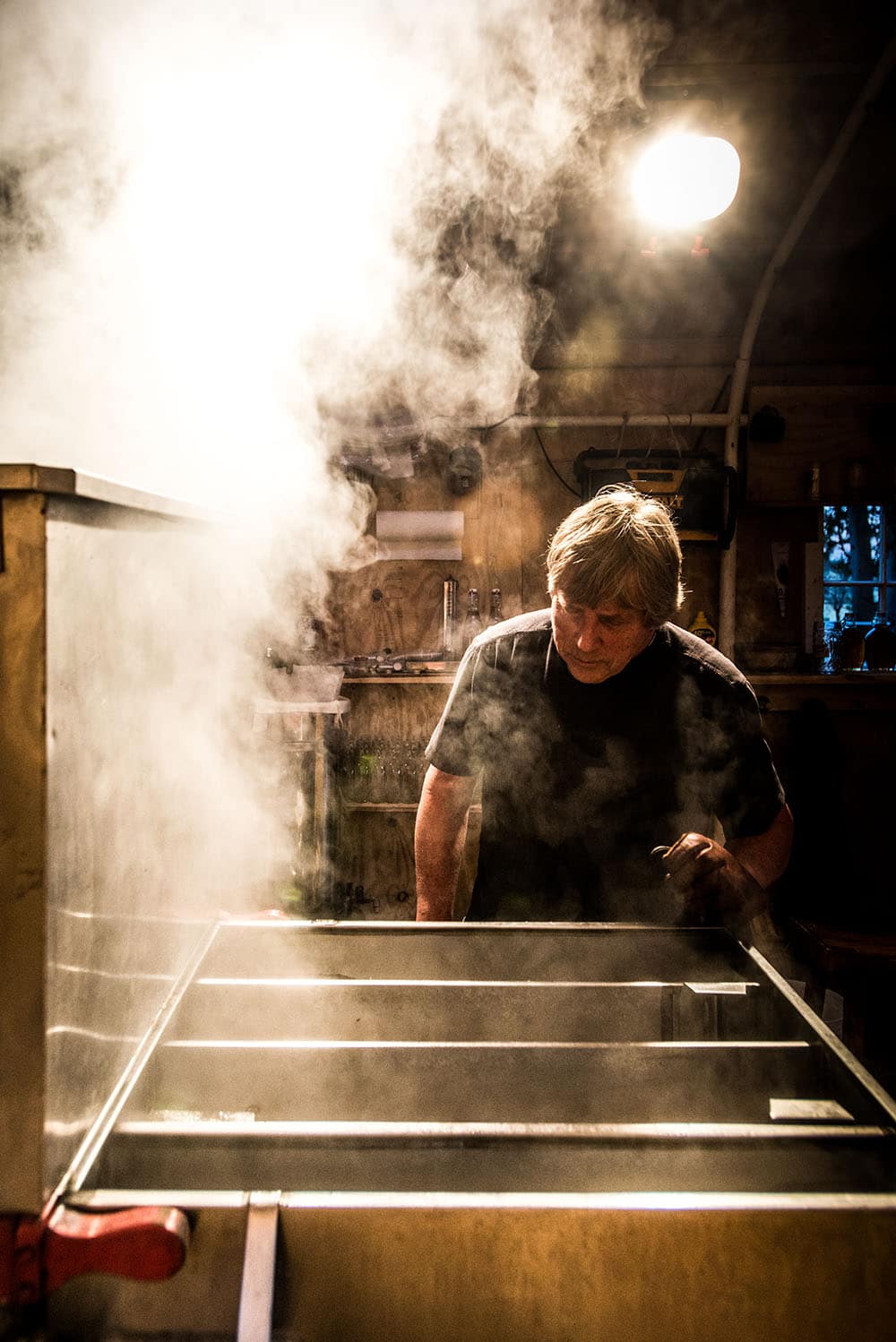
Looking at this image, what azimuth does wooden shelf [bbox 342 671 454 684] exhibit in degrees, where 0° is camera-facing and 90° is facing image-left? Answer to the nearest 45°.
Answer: approximately 0°

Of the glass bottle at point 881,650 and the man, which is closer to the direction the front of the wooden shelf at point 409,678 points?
the man

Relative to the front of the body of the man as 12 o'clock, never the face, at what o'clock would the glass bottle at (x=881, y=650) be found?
The glass bottle is roughly at 7 o'clock from the man.

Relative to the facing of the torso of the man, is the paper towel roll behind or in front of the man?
behind

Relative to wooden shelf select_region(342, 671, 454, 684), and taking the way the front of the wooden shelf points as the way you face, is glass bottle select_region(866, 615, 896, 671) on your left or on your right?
on your left

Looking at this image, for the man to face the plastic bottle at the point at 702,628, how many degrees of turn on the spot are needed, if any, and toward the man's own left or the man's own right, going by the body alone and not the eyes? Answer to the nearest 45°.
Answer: approximately 180°

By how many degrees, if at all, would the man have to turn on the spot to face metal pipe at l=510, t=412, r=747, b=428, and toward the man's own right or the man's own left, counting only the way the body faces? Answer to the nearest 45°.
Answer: approximately 180°

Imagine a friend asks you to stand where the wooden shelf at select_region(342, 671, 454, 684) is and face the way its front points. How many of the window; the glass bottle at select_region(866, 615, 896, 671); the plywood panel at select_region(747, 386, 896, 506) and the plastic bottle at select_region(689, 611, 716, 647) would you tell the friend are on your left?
4

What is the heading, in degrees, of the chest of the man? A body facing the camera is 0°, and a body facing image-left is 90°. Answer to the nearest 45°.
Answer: approximately 0°

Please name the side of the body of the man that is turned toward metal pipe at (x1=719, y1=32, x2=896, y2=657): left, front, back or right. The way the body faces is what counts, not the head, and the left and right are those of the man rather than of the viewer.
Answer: back

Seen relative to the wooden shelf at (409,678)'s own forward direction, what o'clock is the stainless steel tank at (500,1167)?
The stainless steel tank is roughly at 12 o'clock from the wooden shelf.

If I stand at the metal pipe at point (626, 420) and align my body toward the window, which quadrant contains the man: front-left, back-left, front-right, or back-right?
back-right
